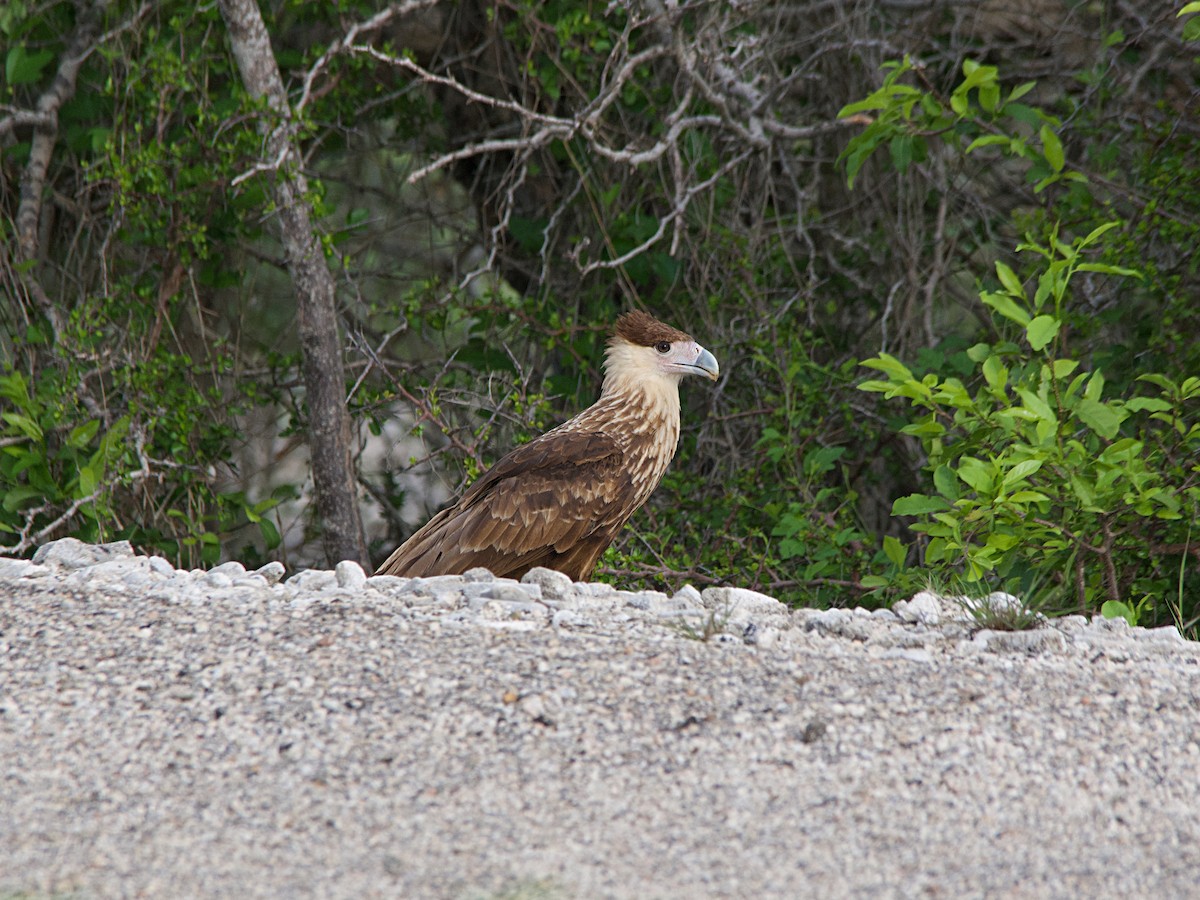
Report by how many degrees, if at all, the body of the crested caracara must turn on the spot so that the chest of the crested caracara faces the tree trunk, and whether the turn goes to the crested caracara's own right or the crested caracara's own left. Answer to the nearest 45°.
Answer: approximately 135° to the crested caracara's own left

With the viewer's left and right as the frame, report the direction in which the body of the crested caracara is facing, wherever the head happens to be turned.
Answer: facing to the right of the viewer
